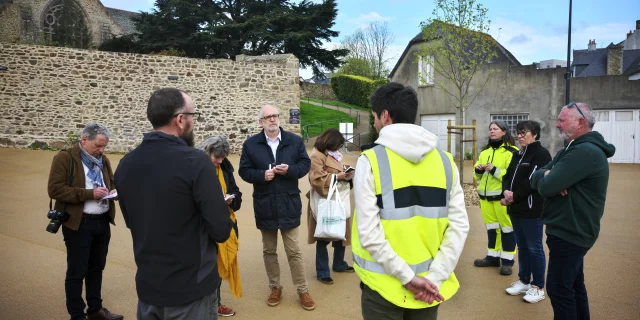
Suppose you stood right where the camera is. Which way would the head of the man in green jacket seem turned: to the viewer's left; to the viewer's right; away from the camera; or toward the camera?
to the viewer's left

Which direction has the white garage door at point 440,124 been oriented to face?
toward the camera

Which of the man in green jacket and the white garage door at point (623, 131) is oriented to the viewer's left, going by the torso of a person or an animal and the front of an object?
the man in green jacket

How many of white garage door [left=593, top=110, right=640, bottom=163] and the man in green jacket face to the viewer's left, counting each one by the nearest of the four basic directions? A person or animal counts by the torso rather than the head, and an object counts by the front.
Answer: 1

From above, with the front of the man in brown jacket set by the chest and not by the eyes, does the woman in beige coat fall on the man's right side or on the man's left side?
on the man's left side

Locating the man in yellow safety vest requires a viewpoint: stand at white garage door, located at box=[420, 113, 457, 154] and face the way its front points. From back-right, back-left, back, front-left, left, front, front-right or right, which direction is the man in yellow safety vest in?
front

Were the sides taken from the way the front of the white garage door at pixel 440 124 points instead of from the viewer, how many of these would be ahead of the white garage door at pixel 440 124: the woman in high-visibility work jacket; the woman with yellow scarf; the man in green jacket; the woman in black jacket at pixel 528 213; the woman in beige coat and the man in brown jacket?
6

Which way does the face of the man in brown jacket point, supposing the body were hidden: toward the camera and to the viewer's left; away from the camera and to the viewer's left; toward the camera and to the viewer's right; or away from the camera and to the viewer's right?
toward the camera and to the viewer's right

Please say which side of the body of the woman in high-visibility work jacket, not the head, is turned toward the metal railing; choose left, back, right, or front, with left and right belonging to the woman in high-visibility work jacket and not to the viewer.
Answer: right

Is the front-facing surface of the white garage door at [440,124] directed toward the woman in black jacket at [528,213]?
yes

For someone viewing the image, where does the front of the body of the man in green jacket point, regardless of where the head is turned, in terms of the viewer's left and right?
facing to the left of the viewer

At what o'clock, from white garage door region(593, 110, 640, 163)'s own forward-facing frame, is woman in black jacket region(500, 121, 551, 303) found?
The woman in black jacket is roughly at 12 o'clock from the white garage door.

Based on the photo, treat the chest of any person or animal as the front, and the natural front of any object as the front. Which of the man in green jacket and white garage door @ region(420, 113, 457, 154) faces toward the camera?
the white garage door

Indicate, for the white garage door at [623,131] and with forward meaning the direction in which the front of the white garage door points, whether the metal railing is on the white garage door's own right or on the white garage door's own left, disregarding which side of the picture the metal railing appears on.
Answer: on the white garage door's own right
